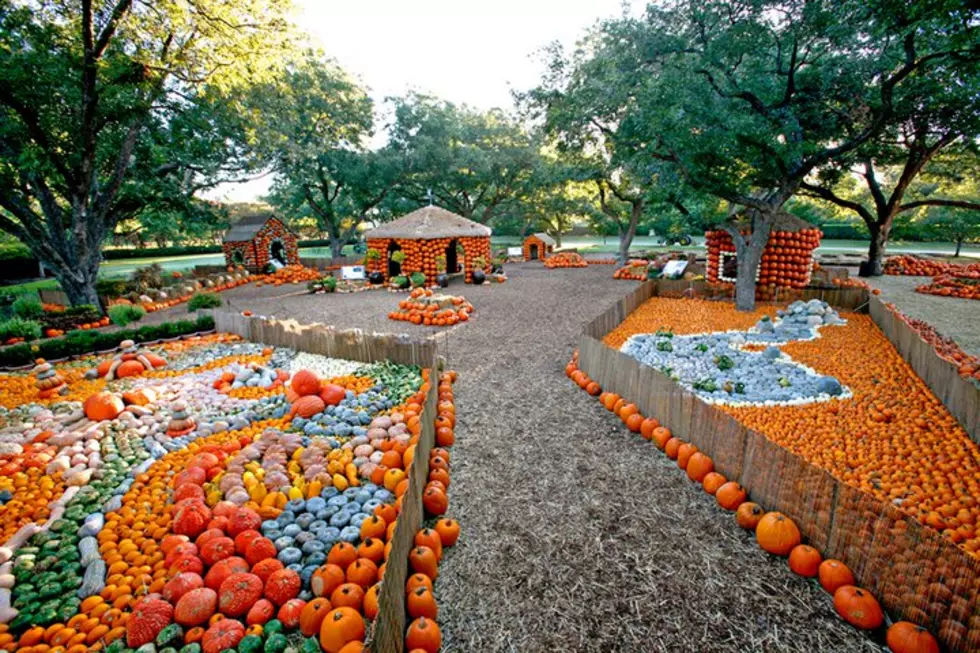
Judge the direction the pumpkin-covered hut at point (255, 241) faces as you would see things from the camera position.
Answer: facing the viewer and to the right of the viewer

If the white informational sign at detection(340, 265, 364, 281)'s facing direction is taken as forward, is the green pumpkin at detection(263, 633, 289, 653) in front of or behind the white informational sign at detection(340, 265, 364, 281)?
in front

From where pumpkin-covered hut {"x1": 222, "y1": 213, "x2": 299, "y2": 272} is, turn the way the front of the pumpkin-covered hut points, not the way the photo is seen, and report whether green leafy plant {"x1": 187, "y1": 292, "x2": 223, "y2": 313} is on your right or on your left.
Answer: on your right

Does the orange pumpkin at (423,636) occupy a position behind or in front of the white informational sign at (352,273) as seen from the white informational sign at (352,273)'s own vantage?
in front

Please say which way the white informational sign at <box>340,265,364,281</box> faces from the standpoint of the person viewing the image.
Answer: facing the viewer

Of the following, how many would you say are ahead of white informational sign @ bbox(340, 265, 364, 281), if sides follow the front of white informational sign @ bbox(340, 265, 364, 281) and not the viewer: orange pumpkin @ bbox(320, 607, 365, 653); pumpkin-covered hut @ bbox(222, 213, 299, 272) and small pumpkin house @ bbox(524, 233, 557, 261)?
1

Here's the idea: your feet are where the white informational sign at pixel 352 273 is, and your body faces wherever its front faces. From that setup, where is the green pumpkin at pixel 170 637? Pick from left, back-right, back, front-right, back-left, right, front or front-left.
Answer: front

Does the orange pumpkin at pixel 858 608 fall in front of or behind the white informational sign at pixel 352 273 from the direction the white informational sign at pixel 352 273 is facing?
in front

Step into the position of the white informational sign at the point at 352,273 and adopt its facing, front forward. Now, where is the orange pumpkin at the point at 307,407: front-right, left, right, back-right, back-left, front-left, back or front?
front

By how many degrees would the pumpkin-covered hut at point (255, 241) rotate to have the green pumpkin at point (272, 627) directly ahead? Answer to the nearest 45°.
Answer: approximately 45° to its right

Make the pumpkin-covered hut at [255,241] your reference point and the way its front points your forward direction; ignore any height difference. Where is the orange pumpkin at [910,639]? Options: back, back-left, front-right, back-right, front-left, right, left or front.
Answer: front-right

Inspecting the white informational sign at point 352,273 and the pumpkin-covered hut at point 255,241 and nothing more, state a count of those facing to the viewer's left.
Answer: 0

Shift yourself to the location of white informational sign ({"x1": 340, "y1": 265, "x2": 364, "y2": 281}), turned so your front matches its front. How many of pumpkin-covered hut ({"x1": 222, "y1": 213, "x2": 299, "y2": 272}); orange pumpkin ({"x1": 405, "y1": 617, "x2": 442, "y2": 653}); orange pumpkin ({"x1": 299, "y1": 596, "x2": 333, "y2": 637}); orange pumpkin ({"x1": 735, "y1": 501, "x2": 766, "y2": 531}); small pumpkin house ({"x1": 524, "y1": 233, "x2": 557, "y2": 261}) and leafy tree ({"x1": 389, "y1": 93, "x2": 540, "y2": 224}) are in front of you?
3

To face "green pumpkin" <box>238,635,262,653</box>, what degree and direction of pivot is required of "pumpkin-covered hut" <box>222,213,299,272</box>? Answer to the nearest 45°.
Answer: approximately 45° to its right
